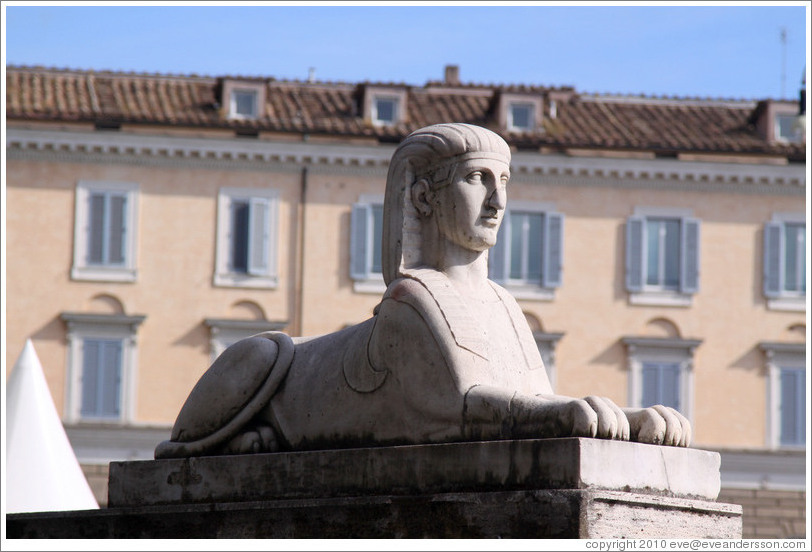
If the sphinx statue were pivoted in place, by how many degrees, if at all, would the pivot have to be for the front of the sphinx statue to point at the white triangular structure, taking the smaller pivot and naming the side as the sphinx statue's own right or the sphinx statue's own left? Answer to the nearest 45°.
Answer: approximately 135° to the sphinx statue's own left

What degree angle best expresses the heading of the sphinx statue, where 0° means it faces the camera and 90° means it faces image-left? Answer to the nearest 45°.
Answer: approximately 315°
